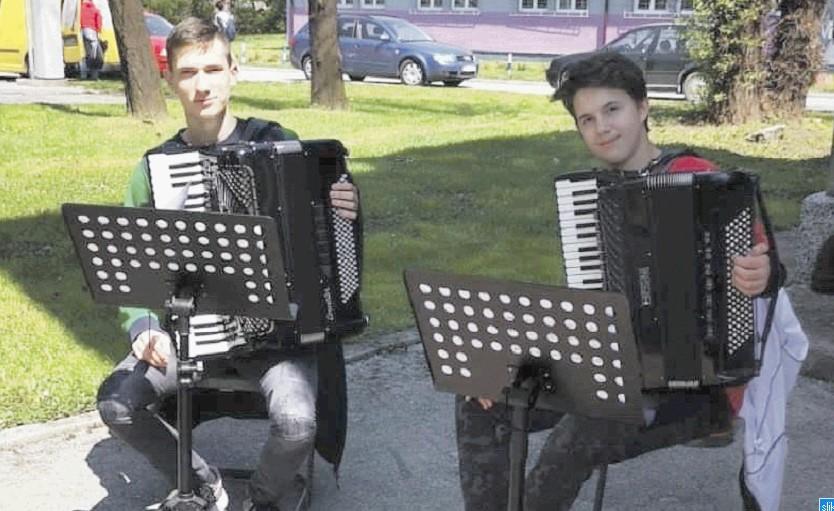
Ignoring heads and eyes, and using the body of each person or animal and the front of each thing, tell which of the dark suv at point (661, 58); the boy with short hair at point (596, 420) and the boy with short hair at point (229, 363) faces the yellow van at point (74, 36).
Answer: the dark suv

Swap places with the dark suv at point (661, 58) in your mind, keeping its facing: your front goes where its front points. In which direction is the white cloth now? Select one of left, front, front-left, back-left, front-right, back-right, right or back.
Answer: left

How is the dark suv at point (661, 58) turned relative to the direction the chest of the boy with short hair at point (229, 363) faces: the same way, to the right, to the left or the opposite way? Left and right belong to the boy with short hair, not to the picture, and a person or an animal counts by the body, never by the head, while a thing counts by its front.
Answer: to the right

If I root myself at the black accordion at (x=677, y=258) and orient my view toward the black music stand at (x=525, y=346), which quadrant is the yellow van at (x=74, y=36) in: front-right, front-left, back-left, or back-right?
back-right

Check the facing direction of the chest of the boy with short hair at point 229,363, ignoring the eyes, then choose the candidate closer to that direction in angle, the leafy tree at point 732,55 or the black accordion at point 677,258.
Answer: the black accordion

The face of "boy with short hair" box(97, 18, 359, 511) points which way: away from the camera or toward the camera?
toward the camera

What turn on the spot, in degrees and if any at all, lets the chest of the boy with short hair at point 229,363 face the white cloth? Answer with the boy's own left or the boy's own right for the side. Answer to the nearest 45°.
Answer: approximately 45° to the boy's own left

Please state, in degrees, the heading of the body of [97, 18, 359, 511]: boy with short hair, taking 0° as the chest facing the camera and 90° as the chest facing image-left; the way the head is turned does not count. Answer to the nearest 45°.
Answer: approximately 0°

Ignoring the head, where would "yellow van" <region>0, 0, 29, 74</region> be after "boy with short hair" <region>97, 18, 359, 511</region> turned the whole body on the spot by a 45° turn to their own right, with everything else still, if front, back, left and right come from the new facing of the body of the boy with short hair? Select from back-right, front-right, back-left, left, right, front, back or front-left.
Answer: back-right

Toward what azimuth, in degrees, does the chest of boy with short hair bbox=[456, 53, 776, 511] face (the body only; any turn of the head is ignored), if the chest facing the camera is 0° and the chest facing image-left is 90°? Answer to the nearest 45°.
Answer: approximately 45°

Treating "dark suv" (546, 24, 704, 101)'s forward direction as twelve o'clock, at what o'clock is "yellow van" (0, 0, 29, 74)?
The yellow van is roughly at 12 o'clock from the dark suv.

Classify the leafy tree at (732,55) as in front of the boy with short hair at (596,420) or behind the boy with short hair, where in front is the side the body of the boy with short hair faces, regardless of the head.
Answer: behind

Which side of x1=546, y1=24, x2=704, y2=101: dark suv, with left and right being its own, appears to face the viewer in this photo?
left
